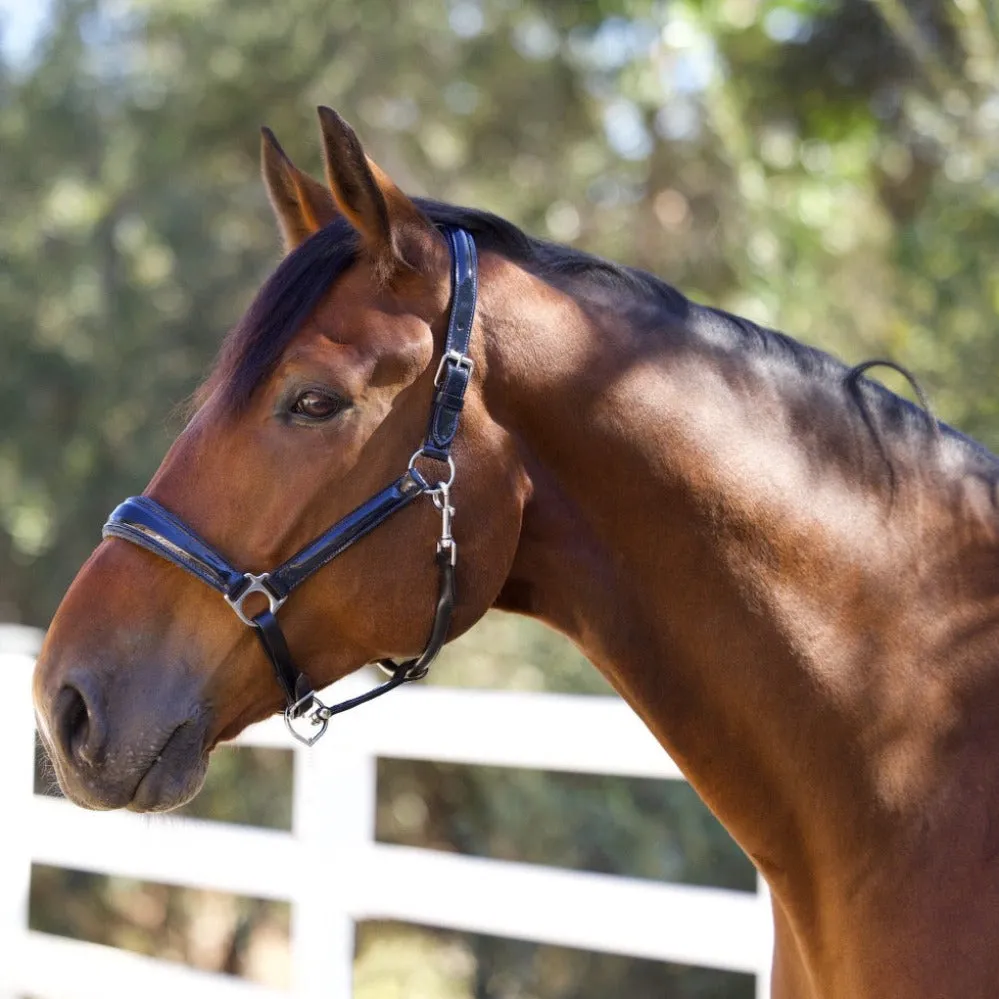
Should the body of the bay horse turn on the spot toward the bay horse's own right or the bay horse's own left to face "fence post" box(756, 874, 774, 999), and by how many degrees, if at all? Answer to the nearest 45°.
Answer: approximately 90° to the bay horse's own right

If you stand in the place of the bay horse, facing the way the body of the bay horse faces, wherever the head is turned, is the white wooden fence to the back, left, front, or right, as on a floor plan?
right

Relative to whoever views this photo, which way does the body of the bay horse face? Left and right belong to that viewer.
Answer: facing to the left of the viewer
